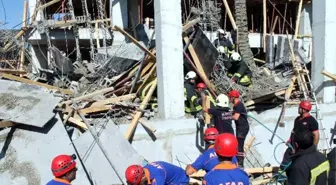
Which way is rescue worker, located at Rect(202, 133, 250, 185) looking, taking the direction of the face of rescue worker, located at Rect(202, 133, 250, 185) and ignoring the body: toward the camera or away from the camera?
away from the camera

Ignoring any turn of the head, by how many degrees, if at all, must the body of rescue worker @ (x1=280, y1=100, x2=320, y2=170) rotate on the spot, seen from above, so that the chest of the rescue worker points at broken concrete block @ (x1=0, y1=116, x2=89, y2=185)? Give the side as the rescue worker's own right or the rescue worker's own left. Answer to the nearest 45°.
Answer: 0° — they already face it

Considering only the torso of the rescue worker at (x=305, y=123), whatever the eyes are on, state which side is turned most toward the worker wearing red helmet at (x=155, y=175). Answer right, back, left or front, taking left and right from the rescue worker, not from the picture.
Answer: front

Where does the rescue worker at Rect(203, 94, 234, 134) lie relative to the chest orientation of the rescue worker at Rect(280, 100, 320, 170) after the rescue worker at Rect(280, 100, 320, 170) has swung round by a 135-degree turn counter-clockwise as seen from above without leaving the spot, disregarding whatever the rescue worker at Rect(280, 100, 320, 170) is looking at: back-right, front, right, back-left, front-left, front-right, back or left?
back

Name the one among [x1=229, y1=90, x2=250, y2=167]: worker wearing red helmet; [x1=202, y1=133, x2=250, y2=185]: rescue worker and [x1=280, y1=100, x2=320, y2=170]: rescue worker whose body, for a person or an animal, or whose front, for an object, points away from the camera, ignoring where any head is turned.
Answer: [x1=202, y1=133, x2=250, y2=185]: rescue worker

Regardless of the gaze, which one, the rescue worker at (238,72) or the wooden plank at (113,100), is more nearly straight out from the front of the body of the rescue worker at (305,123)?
the wooden plank

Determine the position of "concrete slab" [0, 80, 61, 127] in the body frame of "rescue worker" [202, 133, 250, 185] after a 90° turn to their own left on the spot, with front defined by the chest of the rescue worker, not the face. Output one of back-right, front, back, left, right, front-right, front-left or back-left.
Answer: front-right

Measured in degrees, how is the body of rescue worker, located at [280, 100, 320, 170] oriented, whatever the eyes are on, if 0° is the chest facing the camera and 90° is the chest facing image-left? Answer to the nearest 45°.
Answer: approximately 45°

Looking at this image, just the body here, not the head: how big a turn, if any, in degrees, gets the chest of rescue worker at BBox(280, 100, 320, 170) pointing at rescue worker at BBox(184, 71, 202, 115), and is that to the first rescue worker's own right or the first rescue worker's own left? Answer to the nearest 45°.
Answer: approximately 45° to the first rescue worker's own right

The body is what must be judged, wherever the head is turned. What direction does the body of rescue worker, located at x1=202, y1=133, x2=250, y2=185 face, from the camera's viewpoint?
away from the camera

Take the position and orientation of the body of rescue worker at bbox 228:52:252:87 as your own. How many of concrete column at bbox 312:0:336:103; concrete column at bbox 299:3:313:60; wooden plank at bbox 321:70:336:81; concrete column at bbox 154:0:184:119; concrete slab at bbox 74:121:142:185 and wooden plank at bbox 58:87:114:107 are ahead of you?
3
